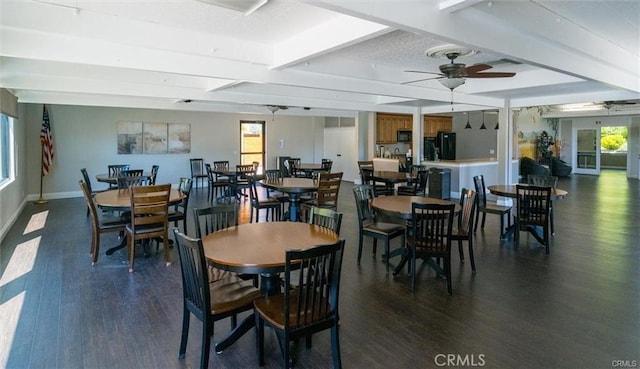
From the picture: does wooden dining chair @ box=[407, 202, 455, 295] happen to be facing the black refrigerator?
yes

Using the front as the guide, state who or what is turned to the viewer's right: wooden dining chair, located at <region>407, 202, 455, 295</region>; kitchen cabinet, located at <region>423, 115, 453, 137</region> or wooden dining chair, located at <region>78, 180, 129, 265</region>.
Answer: wooden dining chair, located at <region>78, 180, 129, 265</region>

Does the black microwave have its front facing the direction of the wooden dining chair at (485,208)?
yes

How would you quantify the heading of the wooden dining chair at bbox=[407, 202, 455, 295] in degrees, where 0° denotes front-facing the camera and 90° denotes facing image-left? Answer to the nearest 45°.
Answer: approximately 180°

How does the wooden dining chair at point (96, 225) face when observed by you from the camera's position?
facing to the right of the viewer

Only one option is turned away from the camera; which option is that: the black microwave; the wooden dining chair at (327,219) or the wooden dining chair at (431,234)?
the wooden dining chair at (431,234)

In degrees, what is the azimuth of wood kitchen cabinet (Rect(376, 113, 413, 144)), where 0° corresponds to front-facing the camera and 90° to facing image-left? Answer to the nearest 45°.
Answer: approximately 0°

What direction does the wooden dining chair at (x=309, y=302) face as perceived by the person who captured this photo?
facing away from the viewer and to the left of the viewer

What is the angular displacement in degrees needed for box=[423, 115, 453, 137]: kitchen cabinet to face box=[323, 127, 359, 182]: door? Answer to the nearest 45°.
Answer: approximately 45° to its right

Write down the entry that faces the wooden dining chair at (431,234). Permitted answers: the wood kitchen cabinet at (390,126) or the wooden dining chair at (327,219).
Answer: the wood kitchen cabinet
